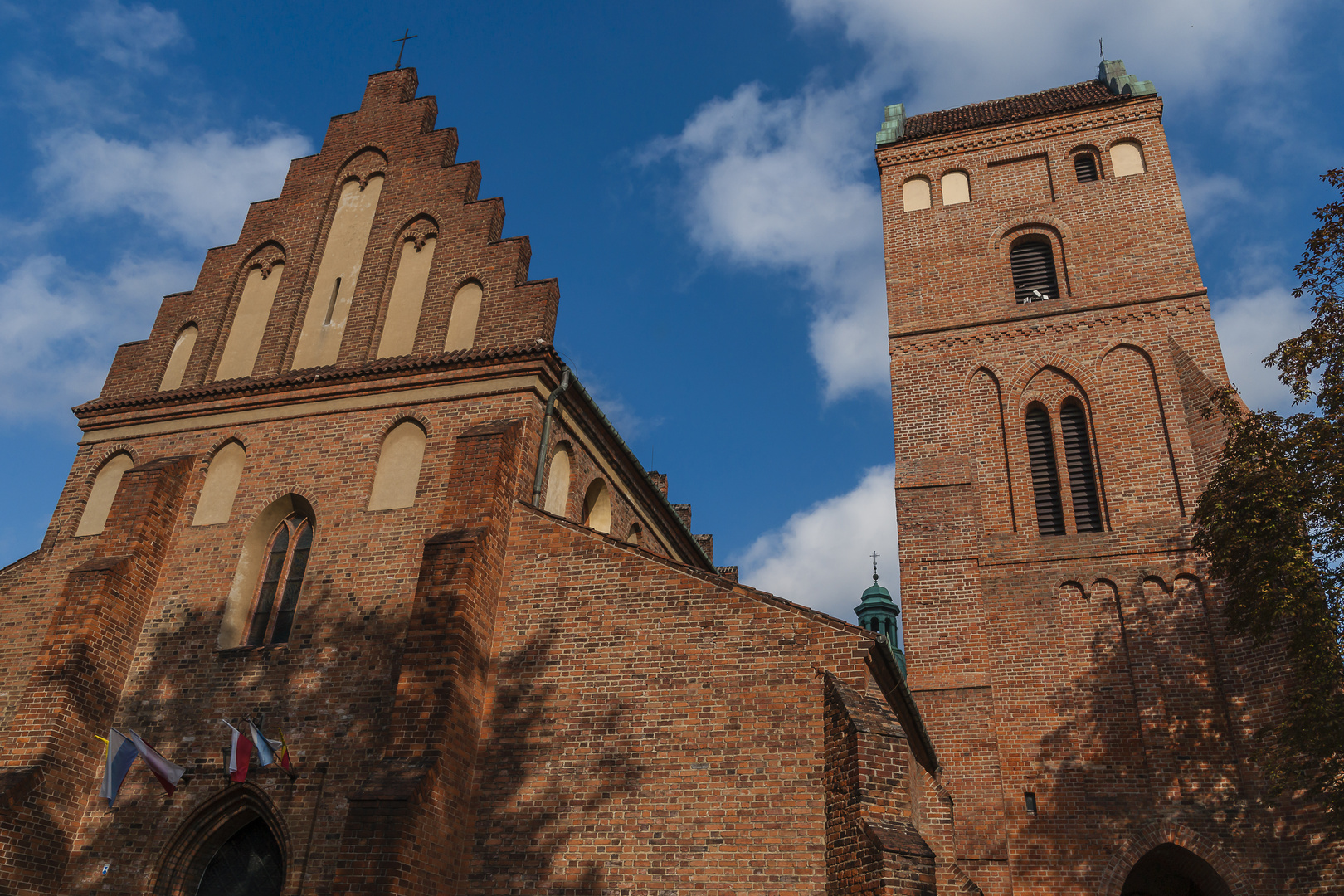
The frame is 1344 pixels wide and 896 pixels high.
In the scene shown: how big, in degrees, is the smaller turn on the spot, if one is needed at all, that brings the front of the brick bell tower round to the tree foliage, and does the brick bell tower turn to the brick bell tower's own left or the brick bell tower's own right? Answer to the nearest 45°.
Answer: approximately 45° to the brick bell tower's own left

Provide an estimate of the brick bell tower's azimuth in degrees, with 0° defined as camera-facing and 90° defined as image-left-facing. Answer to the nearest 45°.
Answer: approximately 0°

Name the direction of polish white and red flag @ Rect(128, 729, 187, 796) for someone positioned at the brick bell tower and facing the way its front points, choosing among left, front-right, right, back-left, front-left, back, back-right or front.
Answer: front-right
